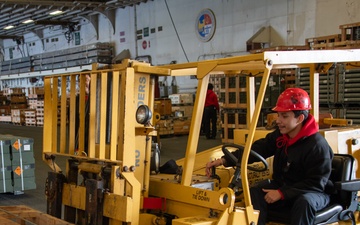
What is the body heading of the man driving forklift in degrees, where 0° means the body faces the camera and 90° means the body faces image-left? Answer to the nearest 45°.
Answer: approximately 45°

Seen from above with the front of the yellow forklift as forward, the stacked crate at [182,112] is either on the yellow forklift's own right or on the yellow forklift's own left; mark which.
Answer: on the yellow forklift's own right

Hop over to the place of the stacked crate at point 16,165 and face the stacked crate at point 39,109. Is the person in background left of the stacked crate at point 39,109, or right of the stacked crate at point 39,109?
right

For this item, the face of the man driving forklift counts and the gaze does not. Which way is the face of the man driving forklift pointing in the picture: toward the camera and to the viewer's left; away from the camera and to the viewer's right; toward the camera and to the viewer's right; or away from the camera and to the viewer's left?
toward the camera and to the viewer's left

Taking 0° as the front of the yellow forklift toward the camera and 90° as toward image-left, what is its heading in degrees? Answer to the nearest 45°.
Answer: approximately 45°

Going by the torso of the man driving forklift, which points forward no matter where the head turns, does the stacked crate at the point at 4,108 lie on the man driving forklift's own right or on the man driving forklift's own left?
on the man driving forklift's own right

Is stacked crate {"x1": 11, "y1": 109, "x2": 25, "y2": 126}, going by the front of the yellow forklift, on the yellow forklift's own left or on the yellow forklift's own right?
on the yellow forklift's own right

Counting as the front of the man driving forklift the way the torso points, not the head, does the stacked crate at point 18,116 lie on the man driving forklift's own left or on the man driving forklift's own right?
on the man driving forklift's own right
